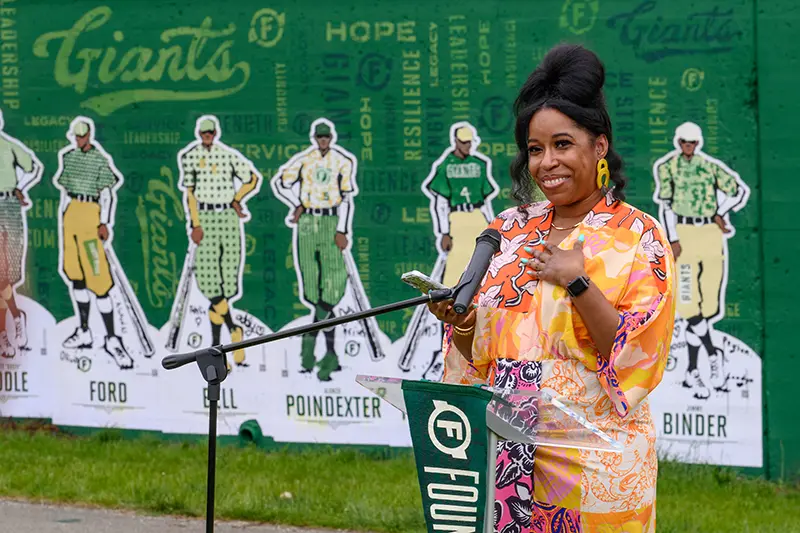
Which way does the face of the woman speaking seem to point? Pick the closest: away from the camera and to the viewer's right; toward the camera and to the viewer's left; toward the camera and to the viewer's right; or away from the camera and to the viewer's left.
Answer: toward the camera and to the viewer's left

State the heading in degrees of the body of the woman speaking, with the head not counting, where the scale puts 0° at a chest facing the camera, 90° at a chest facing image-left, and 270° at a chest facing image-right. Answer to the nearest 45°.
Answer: approximately 45°

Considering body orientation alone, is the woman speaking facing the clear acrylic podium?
yes

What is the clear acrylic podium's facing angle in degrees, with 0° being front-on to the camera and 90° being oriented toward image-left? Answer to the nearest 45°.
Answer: approximately 45°

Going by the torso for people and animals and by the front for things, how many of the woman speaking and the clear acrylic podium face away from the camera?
0

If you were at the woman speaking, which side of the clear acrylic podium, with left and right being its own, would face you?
back
